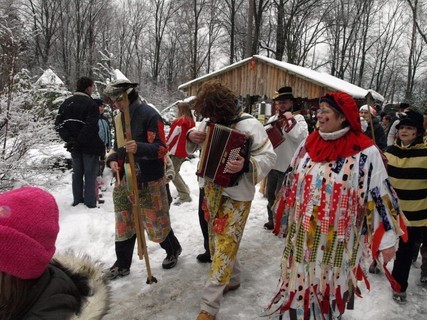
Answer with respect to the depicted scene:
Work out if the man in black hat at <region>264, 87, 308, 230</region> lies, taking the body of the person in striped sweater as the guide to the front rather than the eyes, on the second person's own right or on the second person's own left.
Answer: on the second person's own right

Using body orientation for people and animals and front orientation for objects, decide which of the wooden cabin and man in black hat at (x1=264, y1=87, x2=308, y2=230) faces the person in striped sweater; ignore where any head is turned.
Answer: the wooden cabin

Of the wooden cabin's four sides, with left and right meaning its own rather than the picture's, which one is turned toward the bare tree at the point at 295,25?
back

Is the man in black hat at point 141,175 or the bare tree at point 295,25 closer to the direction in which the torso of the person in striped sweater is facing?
the man in black hat

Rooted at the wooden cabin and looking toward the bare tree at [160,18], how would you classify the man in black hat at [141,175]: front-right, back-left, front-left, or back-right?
back-left

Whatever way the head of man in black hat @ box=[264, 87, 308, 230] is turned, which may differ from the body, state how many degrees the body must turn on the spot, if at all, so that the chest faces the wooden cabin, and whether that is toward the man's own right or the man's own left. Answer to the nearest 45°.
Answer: approximately 135° to the man's own right

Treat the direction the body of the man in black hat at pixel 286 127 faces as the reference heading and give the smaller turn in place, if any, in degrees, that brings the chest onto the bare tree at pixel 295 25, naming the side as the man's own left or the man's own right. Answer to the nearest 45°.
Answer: approximately 135° to the man's own right
